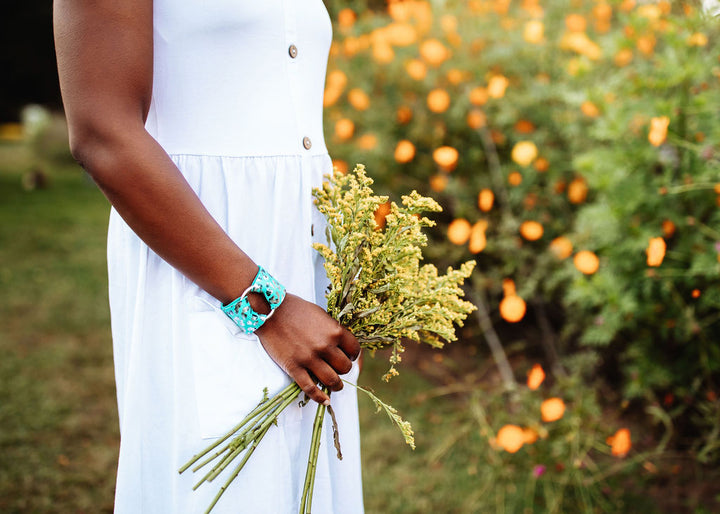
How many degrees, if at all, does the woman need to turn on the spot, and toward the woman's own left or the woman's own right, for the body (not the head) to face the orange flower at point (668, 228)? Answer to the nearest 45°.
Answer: approximately 90° to the woman's own left

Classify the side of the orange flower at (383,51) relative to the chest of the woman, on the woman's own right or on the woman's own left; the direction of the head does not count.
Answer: on the woman's own left

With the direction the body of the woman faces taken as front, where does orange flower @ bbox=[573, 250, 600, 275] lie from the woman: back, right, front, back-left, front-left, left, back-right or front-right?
left

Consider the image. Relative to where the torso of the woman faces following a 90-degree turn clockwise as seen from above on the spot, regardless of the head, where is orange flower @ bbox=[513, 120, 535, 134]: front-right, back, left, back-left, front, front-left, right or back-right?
back

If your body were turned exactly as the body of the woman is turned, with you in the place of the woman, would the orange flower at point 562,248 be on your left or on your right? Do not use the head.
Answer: on your left

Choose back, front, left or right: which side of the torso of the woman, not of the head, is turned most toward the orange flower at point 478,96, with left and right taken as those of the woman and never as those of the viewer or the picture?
left

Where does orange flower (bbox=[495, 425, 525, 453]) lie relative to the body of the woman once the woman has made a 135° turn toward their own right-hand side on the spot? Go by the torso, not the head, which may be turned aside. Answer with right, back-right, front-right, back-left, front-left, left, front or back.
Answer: back-right

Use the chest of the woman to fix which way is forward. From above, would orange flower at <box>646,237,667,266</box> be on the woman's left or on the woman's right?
on the woman's left

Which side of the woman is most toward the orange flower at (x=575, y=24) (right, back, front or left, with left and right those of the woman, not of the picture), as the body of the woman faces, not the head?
left

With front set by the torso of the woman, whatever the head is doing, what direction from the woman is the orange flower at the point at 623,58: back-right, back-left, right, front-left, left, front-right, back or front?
left

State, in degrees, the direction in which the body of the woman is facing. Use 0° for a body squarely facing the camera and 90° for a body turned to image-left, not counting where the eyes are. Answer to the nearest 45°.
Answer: approximately 315°

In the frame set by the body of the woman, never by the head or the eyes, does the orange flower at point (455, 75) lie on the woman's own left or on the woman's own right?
on the woman's own left

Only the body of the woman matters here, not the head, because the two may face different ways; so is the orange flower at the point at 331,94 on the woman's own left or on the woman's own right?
on the woman's own left

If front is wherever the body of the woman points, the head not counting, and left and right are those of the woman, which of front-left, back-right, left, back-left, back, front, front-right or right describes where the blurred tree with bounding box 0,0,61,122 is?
back-left

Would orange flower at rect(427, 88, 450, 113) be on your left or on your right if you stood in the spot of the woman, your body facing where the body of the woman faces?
on your left
